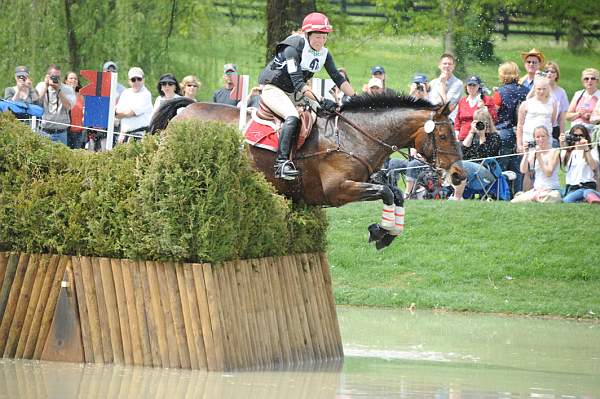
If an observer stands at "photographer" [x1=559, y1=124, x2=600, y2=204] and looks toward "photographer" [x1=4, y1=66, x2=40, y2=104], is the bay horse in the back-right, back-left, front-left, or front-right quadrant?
front-left

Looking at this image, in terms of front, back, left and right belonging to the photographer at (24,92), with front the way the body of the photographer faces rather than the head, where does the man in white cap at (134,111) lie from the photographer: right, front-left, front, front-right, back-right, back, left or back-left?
front-left

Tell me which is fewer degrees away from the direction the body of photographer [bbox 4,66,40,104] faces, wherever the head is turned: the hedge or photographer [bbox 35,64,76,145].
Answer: the hedge

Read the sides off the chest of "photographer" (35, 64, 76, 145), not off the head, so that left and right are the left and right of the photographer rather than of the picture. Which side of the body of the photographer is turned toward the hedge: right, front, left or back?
front

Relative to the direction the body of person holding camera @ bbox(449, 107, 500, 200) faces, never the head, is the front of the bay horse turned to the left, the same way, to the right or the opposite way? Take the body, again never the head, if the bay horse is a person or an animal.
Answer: to the left

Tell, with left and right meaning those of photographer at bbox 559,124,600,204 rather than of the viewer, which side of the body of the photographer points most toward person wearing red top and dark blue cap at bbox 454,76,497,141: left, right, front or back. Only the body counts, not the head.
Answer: right

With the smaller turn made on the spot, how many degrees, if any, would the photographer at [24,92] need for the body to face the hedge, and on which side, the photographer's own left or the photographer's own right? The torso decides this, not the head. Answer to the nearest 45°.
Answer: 0° — they already face it

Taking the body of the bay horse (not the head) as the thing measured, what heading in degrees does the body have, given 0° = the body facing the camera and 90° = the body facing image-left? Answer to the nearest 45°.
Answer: approximately 270°

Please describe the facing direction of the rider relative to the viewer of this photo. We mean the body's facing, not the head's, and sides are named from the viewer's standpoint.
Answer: facing the viewer and to the right of the viewer

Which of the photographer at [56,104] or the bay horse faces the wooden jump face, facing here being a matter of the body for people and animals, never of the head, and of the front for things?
the photographer

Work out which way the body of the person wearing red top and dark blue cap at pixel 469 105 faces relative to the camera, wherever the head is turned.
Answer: toward the camera

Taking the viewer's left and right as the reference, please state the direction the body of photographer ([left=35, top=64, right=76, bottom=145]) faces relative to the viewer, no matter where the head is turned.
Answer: facing the viewer

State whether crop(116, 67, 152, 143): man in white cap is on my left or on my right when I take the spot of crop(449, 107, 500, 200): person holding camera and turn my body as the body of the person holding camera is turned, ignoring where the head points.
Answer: on my right

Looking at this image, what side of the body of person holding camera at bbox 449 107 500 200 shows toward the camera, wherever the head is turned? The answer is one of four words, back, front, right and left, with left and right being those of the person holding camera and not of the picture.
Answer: front

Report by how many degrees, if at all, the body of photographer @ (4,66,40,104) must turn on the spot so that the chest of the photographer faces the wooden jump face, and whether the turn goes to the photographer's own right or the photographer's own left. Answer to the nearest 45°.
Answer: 0° — they already face it

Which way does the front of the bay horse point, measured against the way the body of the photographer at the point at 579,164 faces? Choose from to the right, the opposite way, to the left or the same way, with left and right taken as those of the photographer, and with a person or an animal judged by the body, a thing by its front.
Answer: to the left

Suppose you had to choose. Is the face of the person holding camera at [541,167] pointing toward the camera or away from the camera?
toward the camera
